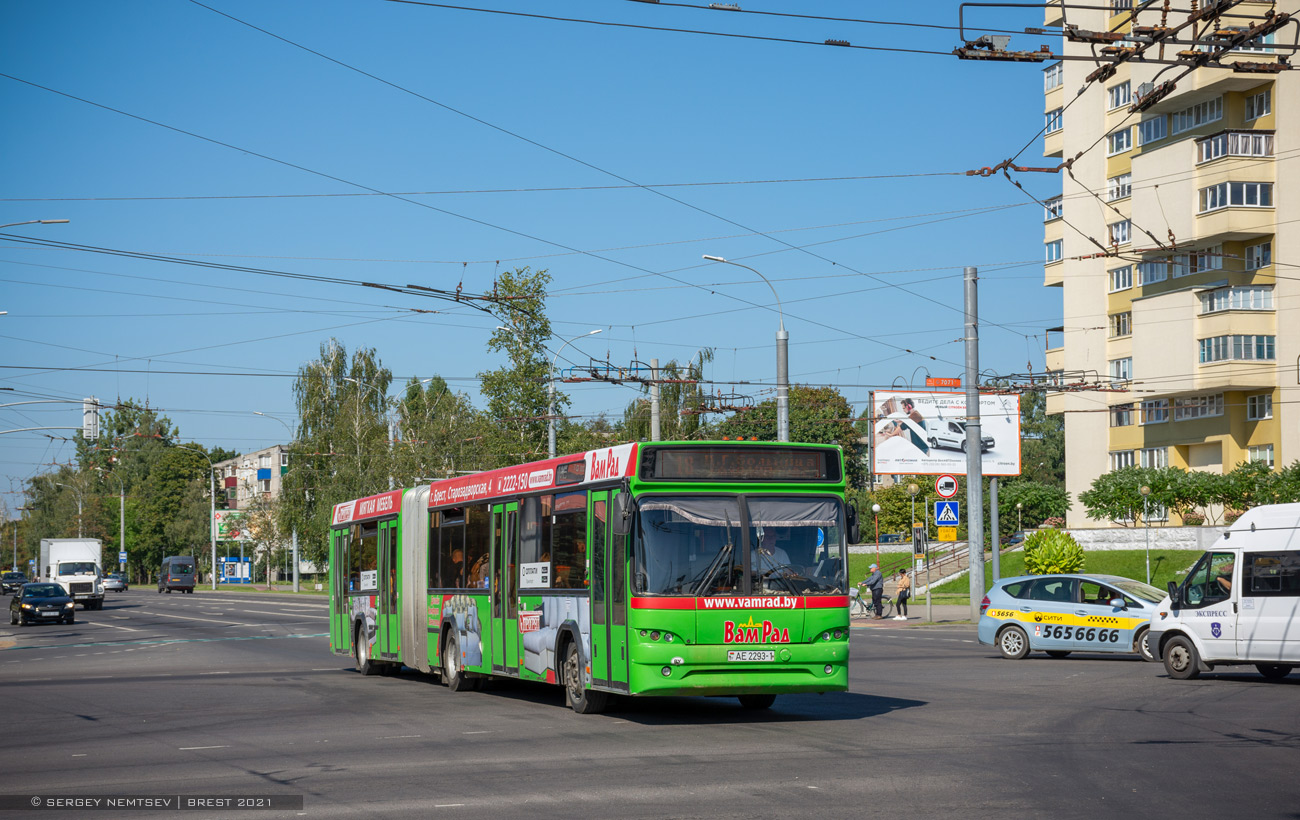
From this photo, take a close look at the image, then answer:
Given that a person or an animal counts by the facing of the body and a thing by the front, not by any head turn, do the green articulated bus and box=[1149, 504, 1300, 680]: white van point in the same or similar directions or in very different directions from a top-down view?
very different directions

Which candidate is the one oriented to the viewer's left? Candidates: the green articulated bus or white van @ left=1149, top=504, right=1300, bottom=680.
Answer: the white van

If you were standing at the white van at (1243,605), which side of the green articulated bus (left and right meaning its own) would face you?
left

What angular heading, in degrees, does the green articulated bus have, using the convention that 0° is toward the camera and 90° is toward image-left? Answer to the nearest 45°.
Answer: approximately 315°

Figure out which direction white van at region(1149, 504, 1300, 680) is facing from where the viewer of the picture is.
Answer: facing to the left of the viewer

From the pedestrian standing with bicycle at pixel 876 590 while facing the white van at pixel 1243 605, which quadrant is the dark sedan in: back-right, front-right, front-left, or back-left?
back-right

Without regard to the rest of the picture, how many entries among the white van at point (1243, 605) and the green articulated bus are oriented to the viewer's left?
1

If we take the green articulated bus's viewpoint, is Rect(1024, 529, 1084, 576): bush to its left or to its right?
on its left

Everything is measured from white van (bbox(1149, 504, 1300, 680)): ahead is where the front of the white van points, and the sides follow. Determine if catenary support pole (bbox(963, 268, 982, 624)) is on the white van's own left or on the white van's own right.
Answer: on the white van's own right

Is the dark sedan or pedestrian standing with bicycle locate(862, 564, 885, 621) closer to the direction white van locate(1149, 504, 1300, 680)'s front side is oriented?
the dark sedan
